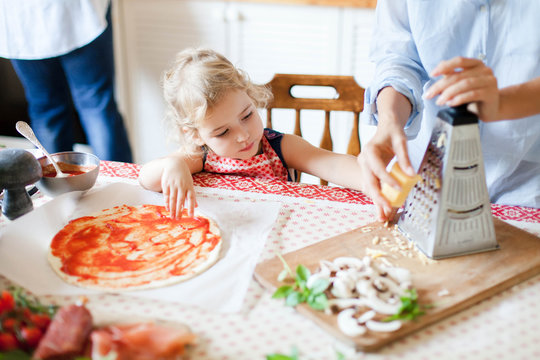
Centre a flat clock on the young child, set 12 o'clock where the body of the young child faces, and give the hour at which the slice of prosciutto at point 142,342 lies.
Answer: The slice of prosciutto is roughly at 12 o'clock from the young child.

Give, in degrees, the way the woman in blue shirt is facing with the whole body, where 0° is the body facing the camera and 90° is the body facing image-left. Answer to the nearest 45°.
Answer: approximately 0°

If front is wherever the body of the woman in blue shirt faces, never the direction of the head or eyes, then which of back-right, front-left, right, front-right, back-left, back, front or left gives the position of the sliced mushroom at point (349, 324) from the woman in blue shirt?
front

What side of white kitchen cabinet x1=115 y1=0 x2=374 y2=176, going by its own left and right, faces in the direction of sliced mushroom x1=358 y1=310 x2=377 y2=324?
front

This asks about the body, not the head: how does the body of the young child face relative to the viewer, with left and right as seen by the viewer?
facing the viewer

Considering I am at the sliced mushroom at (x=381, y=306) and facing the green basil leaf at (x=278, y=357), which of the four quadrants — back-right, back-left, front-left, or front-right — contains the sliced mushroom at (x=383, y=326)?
front-left

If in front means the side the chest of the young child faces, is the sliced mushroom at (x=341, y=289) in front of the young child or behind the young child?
in front

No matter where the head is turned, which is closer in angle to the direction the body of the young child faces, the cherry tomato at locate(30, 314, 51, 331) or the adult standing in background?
the cherry tomato

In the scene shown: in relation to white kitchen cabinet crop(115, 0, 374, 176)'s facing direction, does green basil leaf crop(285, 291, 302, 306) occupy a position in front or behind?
in front

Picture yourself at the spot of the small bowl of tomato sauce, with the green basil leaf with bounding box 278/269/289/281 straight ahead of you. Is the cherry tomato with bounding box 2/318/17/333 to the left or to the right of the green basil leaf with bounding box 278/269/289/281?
right

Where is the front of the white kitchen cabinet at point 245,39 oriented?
toward the camera

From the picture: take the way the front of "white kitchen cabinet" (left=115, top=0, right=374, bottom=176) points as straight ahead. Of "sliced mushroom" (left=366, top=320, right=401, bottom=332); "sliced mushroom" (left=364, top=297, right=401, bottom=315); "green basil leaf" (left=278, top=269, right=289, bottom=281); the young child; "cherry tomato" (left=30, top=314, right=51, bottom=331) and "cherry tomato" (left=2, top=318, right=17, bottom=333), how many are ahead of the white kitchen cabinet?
6

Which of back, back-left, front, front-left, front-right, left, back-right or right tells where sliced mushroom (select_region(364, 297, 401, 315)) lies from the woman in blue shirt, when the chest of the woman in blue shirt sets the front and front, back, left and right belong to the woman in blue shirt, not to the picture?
front

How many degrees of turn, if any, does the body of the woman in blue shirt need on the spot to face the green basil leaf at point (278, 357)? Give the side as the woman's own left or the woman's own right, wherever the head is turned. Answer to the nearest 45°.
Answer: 0° — they already face it
